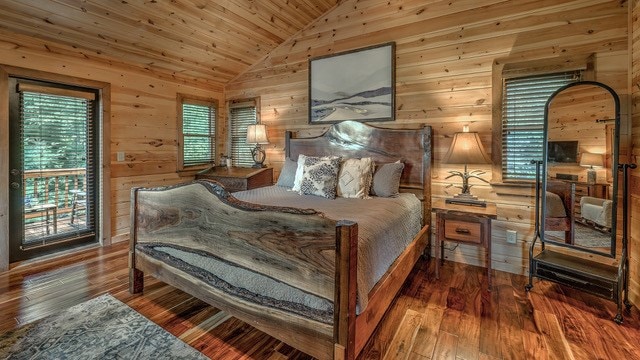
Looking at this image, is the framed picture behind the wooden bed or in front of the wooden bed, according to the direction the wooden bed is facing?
behind

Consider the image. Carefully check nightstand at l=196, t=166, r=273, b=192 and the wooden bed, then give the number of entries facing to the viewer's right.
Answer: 0

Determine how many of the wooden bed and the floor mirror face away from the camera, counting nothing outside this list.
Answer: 0

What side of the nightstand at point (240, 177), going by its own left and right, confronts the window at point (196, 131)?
right

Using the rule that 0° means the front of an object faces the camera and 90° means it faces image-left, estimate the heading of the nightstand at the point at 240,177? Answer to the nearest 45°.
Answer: approximately 45°

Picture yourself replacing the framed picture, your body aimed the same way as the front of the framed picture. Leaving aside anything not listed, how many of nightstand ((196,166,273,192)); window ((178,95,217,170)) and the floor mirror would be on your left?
1

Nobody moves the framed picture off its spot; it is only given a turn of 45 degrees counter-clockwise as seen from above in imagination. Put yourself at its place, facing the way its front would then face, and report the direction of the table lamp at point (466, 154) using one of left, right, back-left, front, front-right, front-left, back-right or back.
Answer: front-left
